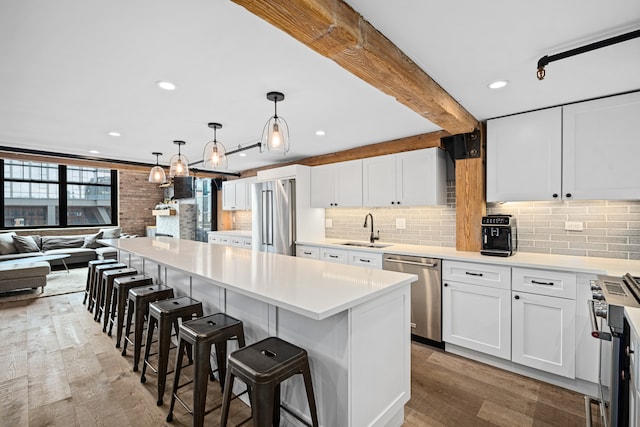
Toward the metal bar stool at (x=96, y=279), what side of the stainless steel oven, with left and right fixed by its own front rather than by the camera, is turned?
front

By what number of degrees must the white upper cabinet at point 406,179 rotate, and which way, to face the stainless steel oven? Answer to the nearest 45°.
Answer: approximately 90° to its left

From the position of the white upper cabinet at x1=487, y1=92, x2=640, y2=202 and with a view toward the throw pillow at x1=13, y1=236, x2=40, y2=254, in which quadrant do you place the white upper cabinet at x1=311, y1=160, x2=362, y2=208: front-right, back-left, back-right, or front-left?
front-right

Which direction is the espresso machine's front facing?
toward the camera

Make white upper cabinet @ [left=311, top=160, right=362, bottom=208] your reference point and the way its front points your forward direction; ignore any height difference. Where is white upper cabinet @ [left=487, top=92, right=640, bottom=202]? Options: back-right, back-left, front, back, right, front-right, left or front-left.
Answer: left

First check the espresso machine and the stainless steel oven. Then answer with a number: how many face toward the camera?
1

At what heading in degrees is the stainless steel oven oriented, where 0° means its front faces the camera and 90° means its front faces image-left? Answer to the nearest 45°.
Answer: approximately 90°

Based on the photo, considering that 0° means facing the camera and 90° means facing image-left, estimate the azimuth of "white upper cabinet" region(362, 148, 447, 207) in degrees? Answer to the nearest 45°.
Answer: approximately 45°

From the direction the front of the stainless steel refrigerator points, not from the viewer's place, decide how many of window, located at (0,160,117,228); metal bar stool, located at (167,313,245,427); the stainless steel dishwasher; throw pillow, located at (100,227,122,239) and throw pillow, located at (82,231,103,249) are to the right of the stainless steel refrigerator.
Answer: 3

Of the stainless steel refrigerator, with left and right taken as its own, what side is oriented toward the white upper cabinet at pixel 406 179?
left

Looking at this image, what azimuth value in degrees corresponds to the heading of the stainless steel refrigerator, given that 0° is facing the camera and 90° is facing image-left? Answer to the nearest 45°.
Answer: approximately 45°
